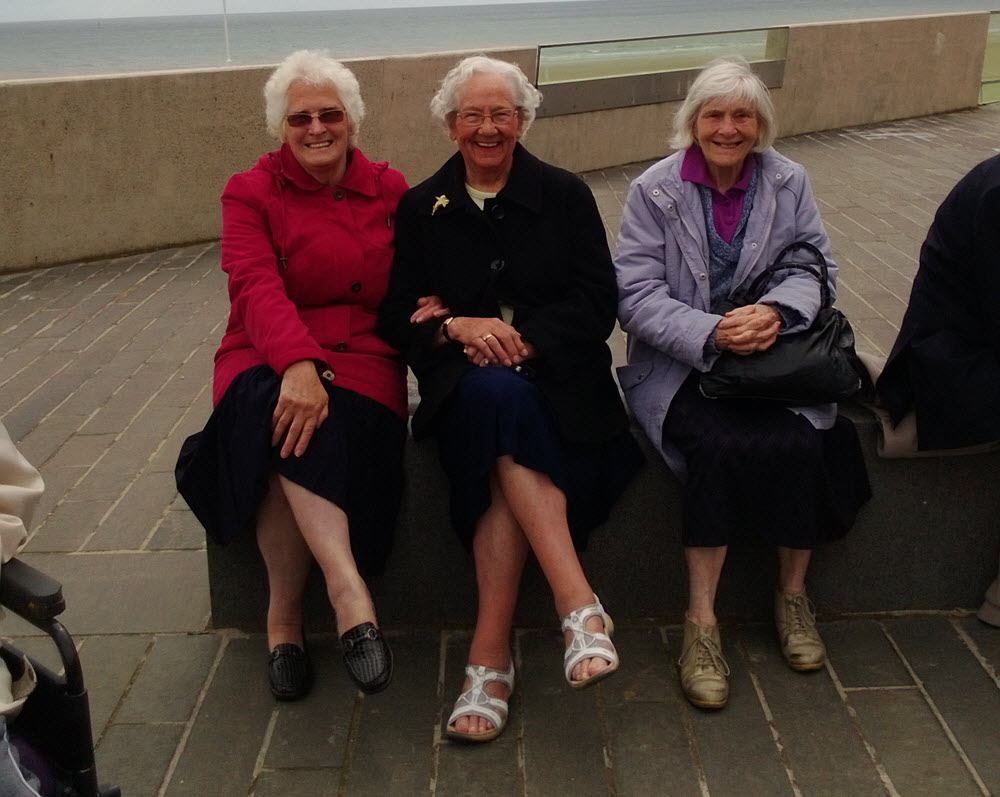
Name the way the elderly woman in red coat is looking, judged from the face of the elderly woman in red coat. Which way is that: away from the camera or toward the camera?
toward the camera

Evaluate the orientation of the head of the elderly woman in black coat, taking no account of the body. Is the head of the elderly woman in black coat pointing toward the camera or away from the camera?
toward the camera

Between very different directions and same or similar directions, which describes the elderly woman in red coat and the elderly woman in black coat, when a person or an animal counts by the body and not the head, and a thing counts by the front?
same or similar directions

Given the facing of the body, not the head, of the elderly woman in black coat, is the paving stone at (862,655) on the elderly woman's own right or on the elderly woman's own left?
on the elderly woman's own left

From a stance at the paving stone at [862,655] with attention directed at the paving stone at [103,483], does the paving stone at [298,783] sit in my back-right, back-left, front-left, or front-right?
front-left

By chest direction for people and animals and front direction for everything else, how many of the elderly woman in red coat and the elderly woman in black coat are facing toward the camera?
2

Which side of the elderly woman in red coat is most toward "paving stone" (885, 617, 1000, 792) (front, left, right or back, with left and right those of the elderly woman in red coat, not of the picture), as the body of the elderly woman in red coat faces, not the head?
left

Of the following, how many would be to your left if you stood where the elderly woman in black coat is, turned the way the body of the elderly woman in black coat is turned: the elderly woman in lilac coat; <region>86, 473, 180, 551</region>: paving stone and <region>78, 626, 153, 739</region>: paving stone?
1

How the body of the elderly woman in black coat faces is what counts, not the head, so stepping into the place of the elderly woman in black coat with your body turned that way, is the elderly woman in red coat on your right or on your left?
on your right

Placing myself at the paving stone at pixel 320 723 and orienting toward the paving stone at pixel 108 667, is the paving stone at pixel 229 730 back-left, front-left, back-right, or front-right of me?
front-left

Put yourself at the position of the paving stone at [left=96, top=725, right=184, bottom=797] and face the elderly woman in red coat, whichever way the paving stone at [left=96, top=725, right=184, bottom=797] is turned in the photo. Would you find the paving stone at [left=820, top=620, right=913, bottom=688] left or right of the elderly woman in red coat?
right

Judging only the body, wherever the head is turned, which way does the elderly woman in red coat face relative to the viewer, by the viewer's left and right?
facing the viewer

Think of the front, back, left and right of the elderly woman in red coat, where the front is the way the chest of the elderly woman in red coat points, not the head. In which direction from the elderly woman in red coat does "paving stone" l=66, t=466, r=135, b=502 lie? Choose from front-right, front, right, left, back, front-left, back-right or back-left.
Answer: back-right

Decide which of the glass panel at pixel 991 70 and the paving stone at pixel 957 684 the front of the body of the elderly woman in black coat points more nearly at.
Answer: the paving stone
